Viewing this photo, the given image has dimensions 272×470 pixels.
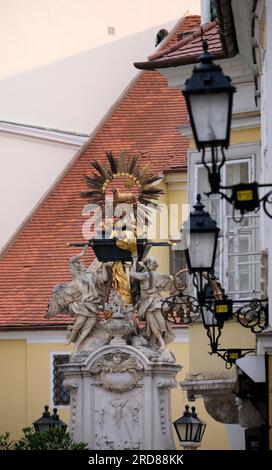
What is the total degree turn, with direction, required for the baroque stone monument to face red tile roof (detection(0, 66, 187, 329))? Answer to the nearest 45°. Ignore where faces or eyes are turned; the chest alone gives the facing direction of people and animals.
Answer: approximately 180°

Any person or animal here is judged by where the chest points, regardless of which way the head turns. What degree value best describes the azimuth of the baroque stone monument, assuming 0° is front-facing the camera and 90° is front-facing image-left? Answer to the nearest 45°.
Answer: approximately 0°

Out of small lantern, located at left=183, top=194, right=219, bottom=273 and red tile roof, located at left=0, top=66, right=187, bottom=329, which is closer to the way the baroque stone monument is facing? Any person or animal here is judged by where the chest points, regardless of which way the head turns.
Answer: the small lantern

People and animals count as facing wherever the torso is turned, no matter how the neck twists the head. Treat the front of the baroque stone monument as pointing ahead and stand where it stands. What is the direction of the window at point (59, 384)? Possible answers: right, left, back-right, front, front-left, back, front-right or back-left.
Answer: back
